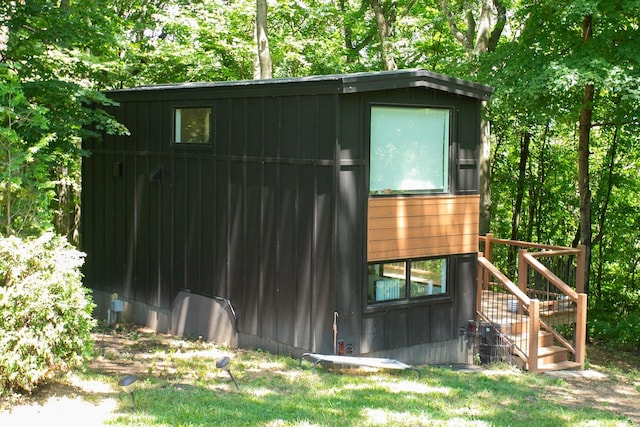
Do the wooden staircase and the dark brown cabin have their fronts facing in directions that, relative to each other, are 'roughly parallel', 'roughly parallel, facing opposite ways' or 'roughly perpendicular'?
roughly parallel

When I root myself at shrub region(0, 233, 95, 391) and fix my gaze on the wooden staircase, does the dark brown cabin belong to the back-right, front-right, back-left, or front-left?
front-left

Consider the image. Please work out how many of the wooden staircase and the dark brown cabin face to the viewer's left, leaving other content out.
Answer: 0

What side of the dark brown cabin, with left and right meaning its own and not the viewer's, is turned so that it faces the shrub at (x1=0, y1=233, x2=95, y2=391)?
right

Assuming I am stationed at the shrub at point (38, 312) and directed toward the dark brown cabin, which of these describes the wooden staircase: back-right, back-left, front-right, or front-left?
front-right

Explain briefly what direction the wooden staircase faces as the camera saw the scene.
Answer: facing the viewer and to the right of the viewer

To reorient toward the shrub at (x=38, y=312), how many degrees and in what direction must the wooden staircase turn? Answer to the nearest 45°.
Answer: approximately 90° to its right
